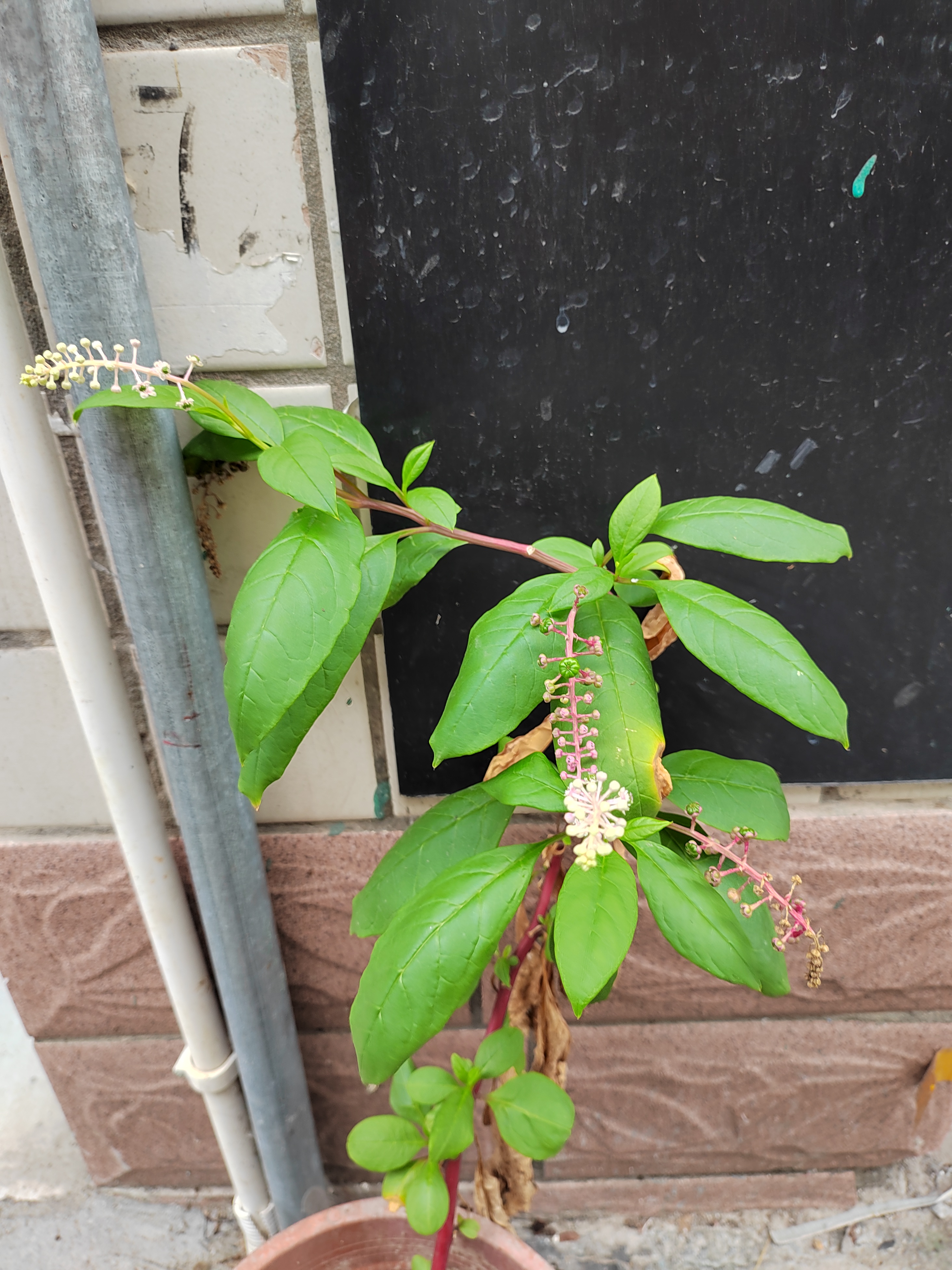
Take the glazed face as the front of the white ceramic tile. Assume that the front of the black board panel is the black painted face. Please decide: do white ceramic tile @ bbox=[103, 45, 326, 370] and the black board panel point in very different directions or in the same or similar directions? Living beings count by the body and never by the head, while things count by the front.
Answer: same or similar directions

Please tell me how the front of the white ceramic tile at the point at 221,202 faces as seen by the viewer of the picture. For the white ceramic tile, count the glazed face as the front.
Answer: facing the viewer

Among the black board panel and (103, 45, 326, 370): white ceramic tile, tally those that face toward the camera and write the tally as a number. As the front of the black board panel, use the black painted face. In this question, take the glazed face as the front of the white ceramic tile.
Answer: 2

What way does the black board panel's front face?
toward the camera
